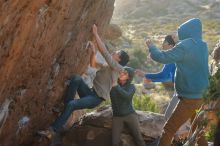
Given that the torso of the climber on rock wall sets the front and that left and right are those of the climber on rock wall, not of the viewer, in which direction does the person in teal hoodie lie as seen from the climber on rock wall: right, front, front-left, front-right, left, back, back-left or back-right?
back-left

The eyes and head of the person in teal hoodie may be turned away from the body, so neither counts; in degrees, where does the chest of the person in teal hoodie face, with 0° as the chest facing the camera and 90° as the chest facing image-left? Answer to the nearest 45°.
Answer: approximately 135°

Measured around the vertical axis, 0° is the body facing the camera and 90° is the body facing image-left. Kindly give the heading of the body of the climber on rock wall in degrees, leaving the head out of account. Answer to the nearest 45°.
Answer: approximately 90°

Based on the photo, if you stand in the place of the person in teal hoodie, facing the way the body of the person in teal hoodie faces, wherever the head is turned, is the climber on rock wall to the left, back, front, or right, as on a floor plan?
front

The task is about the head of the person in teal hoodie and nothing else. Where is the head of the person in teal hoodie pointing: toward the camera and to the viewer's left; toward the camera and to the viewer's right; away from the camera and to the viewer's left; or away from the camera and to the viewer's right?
away from the camera and to the viewer's left

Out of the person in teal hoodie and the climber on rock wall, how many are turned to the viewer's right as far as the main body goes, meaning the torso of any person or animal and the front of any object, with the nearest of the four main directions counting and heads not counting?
0

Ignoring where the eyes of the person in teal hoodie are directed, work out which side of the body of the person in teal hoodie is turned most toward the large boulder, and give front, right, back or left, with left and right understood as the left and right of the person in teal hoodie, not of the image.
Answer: front
